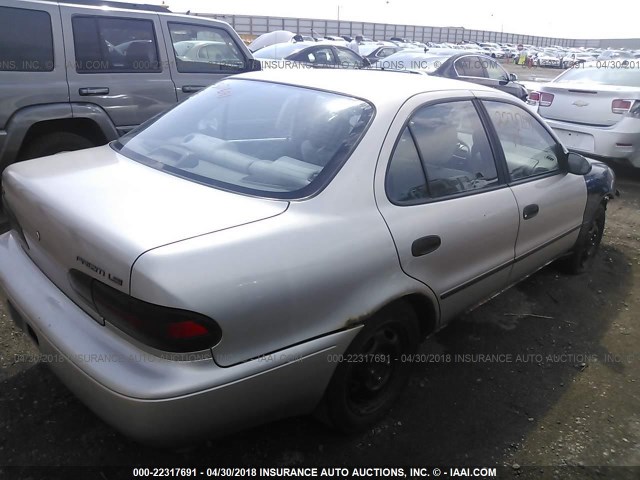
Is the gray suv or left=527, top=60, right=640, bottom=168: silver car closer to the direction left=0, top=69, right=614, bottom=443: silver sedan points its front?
the silver car

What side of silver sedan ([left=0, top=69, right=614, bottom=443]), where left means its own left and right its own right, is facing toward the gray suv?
left

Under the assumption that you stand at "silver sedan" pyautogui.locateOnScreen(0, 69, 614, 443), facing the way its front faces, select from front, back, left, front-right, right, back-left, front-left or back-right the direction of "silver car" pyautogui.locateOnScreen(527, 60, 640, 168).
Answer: front

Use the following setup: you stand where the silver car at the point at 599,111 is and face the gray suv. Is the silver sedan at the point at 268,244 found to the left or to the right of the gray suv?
left

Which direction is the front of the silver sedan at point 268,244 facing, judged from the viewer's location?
facing away from the viewer and to the right of the viewer
